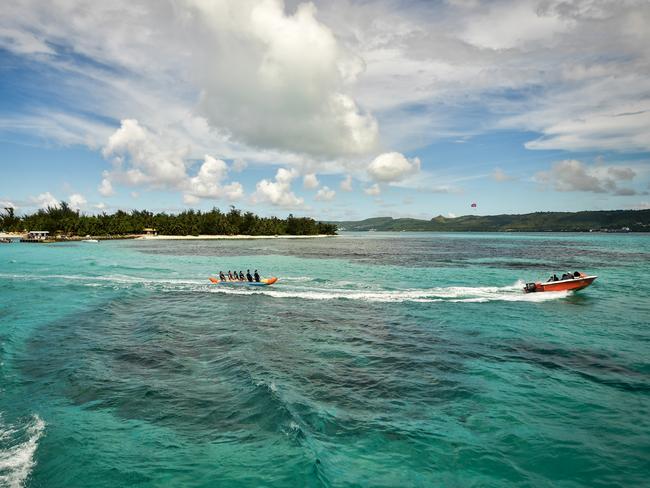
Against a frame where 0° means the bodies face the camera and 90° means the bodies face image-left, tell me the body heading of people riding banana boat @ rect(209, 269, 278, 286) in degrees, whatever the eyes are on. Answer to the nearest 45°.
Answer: approximately 270°

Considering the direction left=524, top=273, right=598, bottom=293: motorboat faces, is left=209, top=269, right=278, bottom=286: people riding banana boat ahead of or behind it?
behind

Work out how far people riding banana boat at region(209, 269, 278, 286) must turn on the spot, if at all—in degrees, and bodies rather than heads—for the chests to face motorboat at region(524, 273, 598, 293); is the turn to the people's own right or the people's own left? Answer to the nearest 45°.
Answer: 0° — they already face it

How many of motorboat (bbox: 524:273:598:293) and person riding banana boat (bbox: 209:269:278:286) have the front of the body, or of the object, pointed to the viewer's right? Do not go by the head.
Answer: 2

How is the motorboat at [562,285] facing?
to the viewer's right
